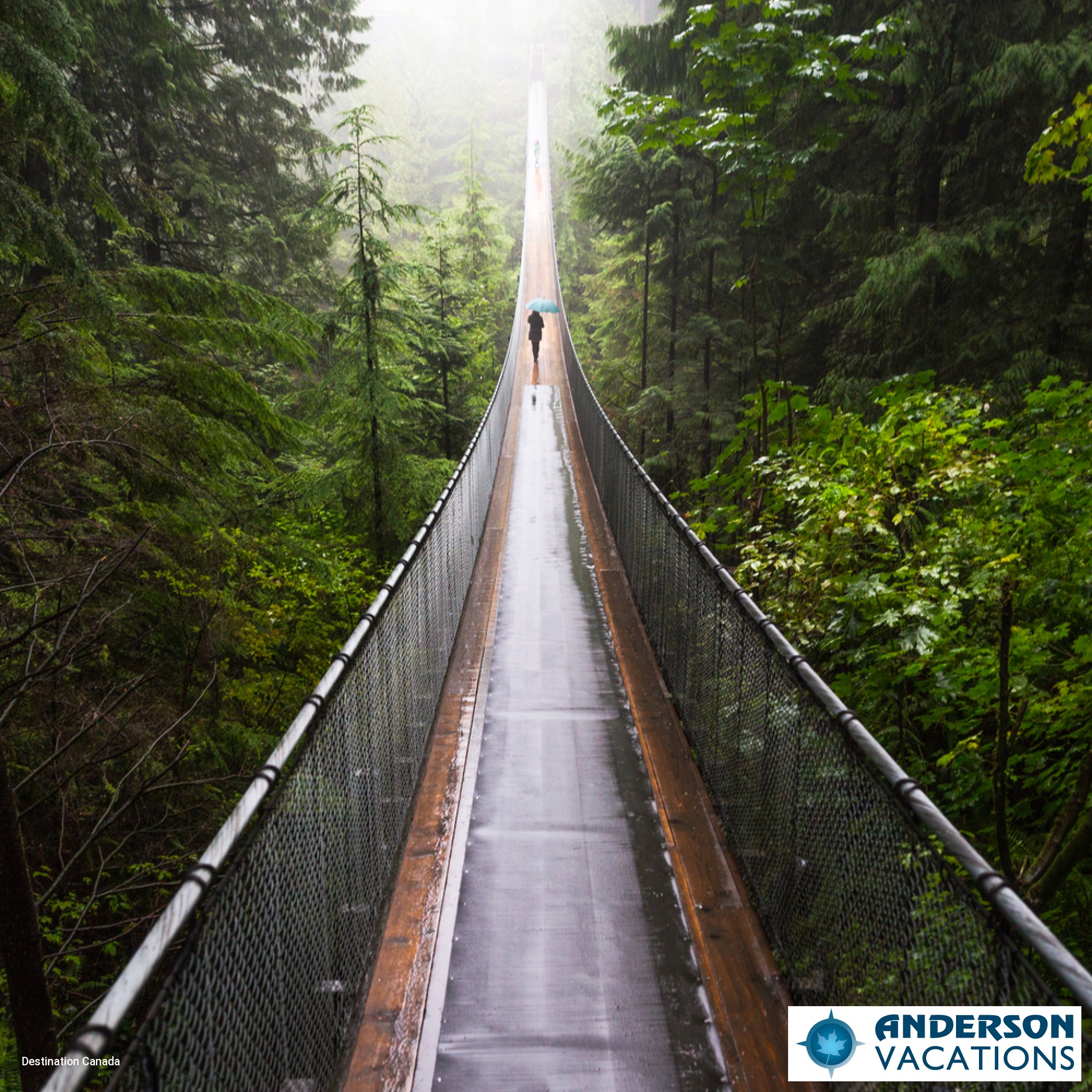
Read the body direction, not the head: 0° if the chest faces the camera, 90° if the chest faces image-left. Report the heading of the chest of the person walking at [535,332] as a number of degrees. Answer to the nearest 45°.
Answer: approximately 180°

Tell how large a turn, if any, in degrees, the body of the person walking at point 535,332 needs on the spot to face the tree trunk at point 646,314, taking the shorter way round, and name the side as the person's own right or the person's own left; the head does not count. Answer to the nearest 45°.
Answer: approximately 135° to the person's own right

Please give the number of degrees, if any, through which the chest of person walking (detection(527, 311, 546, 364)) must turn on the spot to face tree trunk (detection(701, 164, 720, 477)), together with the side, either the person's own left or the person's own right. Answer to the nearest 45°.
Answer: approximately 135° to the person's own right

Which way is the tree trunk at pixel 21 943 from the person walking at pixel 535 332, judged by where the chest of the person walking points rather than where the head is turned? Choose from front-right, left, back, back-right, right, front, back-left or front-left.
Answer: back
